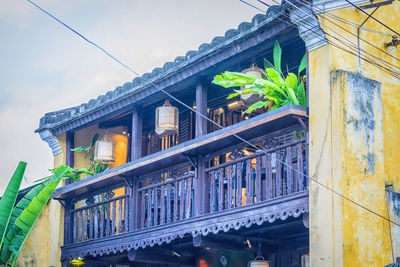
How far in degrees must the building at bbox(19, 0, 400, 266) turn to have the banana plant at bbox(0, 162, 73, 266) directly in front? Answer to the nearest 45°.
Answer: approximately 90° to its right

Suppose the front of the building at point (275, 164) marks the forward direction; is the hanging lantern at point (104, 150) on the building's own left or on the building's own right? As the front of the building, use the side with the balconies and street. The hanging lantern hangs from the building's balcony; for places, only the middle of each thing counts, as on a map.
on the building's own right

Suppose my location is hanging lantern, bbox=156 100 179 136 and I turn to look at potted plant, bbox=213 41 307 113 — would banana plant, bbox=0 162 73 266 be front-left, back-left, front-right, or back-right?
back-right

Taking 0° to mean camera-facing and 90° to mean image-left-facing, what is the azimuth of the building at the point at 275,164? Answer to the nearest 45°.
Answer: approximately 45°

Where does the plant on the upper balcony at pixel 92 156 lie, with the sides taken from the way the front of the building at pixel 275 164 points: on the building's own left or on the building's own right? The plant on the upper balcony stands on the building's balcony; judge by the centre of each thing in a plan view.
on the building's own right
